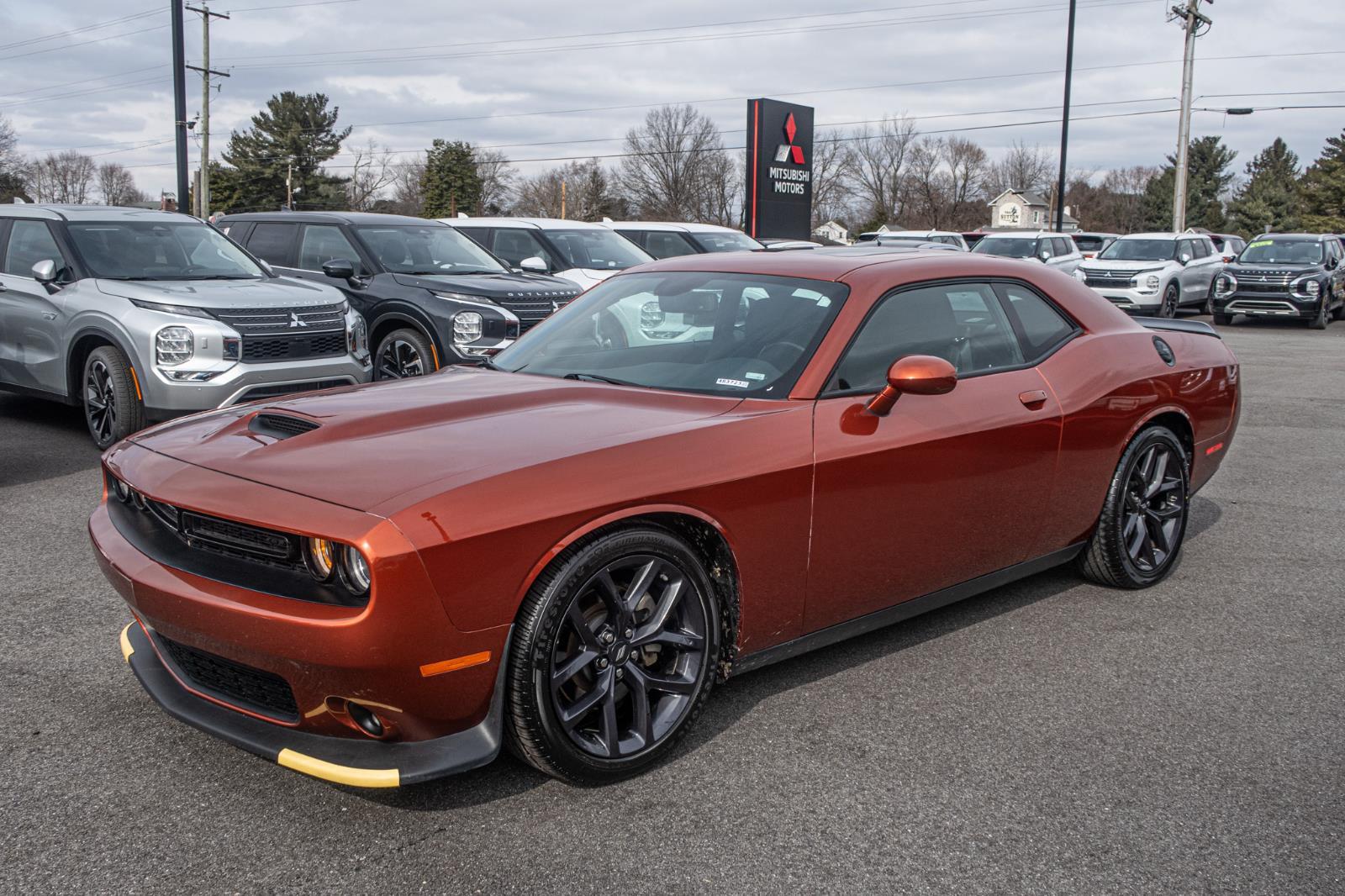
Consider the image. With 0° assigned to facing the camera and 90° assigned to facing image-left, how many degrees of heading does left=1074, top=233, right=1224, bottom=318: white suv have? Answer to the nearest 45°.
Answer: approximately 45°

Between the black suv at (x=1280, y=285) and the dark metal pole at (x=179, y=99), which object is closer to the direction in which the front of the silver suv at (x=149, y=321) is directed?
the black suv

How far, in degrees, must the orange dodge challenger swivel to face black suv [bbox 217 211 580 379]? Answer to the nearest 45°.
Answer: approximately 135° to its right

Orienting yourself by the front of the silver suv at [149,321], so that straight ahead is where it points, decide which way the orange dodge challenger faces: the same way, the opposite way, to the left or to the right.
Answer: to the right

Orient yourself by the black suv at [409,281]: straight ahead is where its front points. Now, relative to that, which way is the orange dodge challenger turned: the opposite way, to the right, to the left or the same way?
to the right

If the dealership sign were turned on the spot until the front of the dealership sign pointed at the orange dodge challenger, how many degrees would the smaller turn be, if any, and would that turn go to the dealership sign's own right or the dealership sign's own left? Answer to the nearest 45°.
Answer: approximately 45° to the dealership sign's own right

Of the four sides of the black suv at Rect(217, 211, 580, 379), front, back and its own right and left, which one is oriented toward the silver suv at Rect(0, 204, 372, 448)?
right

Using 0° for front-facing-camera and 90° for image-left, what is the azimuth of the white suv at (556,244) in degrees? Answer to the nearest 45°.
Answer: approximately 315°

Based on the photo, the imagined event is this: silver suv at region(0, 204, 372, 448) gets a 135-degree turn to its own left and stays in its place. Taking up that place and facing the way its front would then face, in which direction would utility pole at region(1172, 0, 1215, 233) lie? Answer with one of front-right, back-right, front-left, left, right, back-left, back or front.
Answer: front-right

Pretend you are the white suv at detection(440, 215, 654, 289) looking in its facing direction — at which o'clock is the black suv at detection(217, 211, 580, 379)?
The black suv is roughly at 2 o'clock from the white suv.
